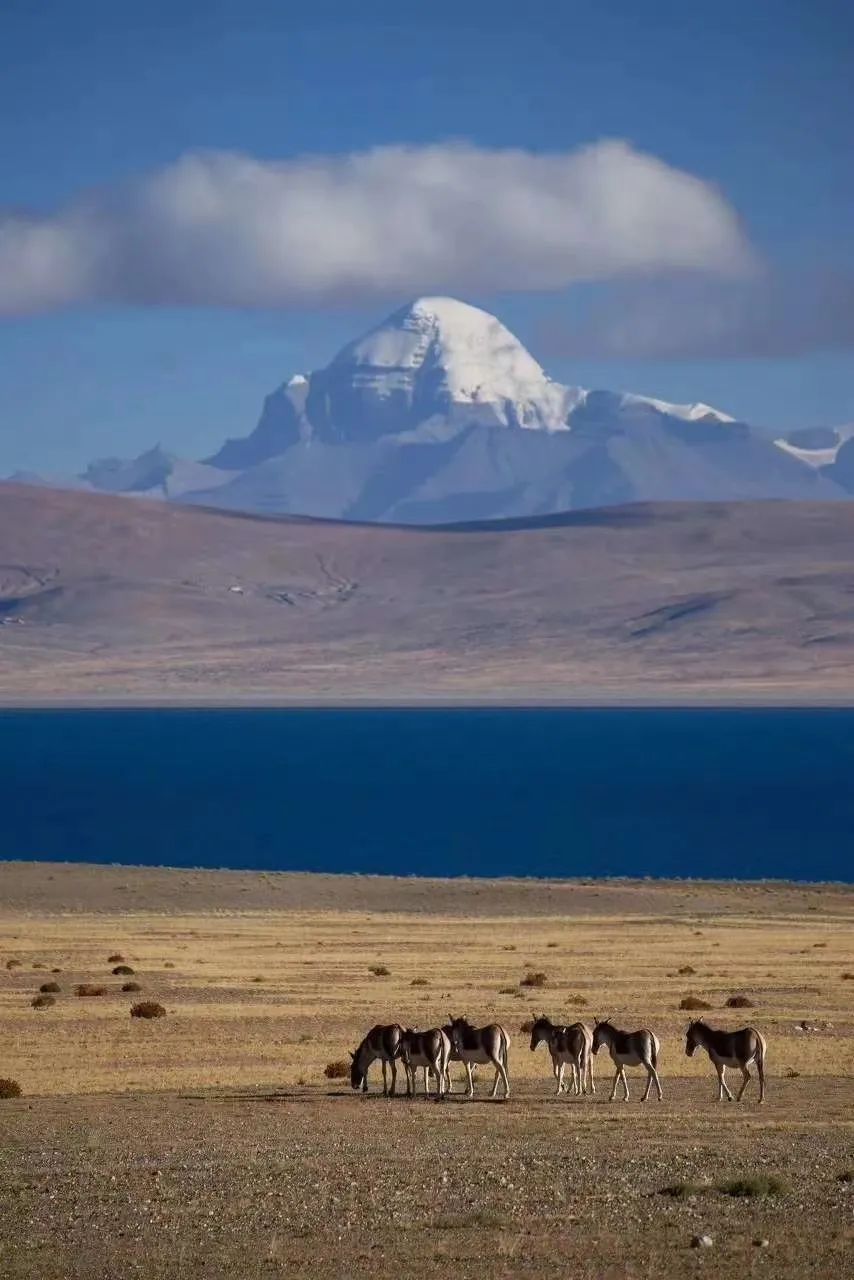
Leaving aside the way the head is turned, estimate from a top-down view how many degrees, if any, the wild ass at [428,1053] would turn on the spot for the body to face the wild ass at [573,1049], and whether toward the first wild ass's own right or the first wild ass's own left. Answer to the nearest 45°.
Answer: approximately 135° to the first wild ass's own right

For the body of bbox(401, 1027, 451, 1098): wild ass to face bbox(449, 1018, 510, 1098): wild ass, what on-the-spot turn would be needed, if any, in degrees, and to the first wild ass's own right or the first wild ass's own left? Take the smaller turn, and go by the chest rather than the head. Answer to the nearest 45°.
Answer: approximately 180°

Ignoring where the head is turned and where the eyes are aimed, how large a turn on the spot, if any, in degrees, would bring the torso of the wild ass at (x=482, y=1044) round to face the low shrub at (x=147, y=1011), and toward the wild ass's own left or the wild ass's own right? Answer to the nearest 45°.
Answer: approximately 45° to the wild ass's own right

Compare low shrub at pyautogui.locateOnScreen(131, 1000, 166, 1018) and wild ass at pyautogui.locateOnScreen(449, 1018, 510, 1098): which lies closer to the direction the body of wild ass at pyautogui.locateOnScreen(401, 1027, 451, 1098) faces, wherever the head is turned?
the low shrub

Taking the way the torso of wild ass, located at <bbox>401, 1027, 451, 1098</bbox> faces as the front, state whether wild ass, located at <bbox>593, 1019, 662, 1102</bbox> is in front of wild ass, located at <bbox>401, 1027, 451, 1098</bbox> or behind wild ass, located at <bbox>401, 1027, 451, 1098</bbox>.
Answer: behind

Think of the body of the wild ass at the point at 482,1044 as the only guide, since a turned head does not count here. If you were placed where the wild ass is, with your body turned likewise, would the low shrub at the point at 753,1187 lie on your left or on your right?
on your left

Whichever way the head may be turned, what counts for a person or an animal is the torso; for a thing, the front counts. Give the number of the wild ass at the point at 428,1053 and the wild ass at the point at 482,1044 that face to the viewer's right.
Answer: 0

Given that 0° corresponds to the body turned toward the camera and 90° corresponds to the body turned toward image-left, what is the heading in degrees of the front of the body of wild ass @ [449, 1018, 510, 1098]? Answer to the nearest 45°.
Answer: approximately 90°

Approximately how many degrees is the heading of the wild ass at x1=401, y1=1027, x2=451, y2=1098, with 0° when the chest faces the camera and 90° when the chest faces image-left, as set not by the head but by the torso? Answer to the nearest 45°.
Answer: approximately 135°

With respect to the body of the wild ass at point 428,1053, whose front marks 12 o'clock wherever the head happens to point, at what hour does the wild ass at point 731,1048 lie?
the wild ass at point 731,1048 is roughly at 5 o'clock from the wild ass at point 428,1053.
